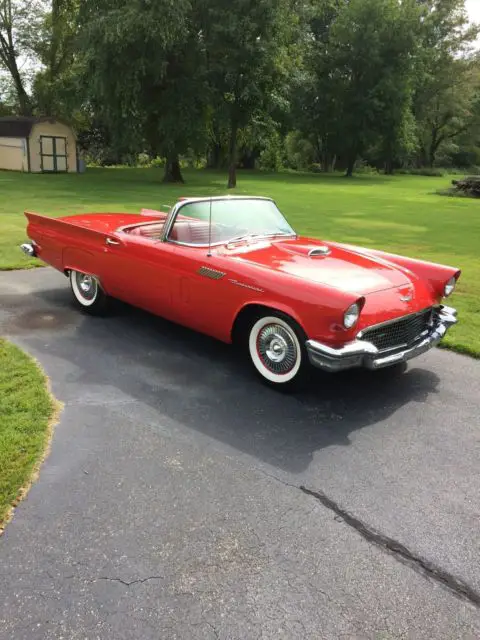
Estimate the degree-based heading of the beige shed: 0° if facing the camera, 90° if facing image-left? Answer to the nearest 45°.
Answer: approximately 315°

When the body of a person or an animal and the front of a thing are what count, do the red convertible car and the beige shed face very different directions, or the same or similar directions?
same or similar directions

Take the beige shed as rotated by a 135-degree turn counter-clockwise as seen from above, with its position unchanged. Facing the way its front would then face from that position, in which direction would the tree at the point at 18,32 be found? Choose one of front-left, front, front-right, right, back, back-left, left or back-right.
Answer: front

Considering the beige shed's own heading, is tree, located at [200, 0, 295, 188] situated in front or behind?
in front

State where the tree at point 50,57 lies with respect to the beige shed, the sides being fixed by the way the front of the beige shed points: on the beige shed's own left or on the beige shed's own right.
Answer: on the beige shed's own left

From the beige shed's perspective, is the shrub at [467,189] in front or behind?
in front

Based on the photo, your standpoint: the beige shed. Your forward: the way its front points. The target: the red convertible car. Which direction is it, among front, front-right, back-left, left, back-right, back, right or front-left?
front-right

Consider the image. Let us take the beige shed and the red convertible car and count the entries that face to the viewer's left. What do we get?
0

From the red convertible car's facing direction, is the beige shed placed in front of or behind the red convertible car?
behind

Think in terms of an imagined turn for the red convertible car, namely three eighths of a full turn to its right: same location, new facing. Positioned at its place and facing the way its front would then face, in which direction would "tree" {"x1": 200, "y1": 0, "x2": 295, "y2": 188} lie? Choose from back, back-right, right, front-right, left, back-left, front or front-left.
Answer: right

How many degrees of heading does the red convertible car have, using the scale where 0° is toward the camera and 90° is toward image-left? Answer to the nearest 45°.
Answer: approximately 315°

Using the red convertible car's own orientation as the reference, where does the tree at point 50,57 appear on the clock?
The tree is roughly at 7 o'clock from the red convertible car.

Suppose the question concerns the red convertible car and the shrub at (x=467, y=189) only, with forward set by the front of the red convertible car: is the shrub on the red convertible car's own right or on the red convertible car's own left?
on the red convertible car's own left

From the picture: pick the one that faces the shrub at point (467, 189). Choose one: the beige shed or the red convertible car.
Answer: the beige shed

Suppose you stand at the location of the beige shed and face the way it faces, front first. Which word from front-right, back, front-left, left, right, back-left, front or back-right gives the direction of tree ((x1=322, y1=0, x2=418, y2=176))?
front-left

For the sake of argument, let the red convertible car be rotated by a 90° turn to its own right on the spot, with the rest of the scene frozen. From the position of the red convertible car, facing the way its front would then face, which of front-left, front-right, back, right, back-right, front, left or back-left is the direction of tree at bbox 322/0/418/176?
back-right
